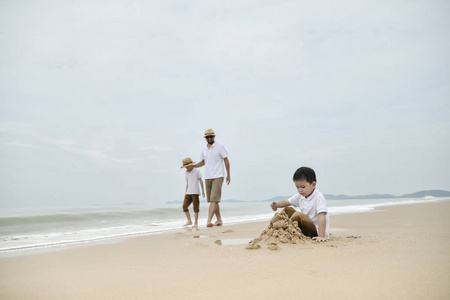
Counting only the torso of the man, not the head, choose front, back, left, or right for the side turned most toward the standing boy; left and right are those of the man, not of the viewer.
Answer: right

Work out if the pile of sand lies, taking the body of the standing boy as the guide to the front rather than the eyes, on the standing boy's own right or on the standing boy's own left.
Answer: on the standing boy's own left

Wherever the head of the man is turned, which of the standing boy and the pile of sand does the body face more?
the pile of sand

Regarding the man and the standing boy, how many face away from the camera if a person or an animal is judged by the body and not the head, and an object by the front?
0

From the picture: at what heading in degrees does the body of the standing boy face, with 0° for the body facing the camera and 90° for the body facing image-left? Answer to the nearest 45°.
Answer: approximately 45°

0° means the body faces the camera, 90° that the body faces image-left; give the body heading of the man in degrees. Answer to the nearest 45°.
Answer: approximately 45°

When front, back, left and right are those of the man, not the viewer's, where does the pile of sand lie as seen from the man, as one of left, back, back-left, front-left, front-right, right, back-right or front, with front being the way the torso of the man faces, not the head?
front-left

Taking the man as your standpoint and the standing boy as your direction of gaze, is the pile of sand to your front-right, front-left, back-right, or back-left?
back-left

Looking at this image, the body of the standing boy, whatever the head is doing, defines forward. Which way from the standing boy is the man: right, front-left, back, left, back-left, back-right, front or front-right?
left
